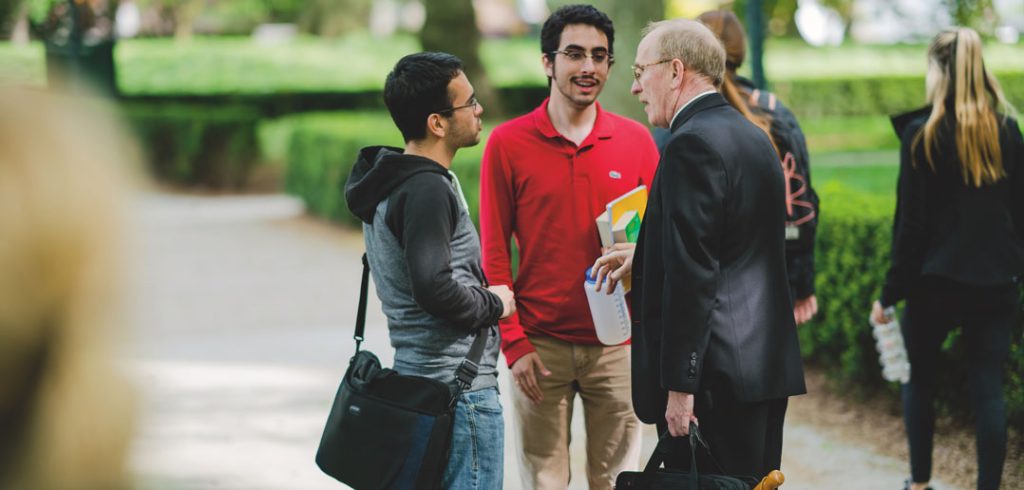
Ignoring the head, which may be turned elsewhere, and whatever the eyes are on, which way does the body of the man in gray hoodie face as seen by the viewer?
to the viewer's right

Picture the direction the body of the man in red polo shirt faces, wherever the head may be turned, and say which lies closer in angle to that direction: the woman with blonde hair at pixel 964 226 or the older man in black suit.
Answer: the older man in black suit

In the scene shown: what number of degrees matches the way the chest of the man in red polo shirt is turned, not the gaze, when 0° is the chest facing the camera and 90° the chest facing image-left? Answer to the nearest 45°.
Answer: approximately 0°

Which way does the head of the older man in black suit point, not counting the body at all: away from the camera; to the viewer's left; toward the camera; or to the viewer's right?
to the viewer's left

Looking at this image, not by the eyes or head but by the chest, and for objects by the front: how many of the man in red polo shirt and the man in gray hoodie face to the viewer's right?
1

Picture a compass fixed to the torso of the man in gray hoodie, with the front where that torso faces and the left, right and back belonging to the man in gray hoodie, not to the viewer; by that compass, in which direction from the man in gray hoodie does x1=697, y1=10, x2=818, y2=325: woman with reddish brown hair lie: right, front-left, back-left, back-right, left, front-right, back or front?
front-left

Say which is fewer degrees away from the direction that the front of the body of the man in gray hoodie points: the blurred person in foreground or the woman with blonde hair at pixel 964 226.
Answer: the woman with blonde hair

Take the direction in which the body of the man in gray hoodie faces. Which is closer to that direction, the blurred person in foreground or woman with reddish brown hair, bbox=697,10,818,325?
the woman with reddish brown hair

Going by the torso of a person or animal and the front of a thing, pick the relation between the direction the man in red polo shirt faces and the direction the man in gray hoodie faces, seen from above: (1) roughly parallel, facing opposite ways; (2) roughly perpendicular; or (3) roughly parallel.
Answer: roughly perpendicular

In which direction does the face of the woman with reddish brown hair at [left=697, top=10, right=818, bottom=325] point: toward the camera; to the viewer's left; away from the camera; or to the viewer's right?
away from the camera
